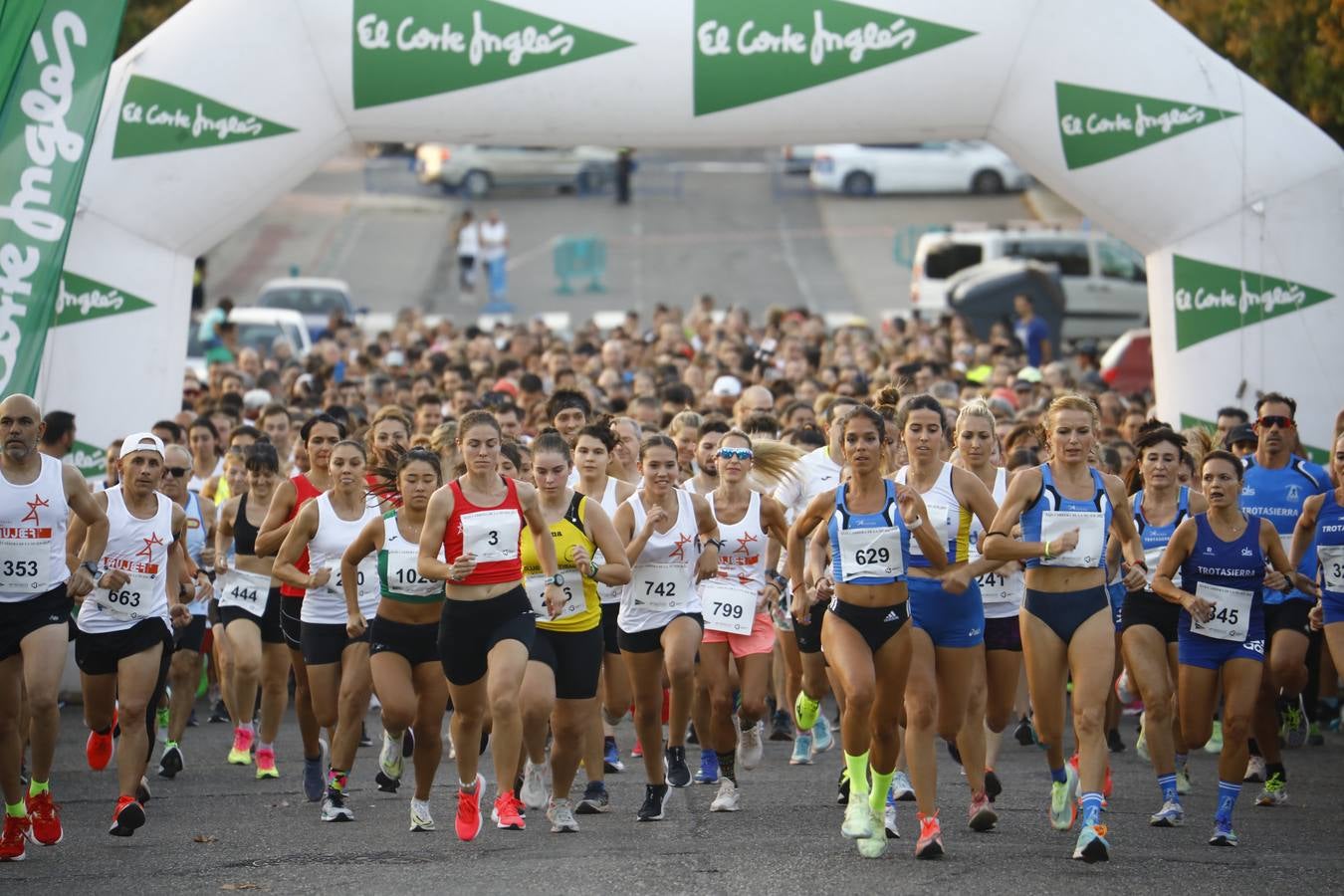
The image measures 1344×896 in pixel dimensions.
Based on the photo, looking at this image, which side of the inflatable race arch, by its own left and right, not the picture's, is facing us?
front

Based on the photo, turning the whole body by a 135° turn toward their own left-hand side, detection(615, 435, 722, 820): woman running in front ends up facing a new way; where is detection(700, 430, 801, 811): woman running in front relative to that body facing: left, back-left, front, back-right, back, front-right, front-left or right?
front

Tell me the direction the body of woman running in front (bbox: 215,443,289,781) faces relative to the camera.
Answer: toward the camera

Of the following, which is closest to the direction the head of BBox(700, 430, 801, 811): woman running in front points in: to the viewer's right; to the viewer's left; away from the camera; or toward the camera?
toward the camera

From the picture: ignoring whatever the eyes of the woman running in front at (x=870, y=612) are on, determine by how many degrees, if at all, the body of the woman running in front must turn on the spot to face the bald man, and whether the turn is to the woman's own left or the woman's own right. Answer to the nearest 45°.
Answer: approximately 90° to the woman's own right

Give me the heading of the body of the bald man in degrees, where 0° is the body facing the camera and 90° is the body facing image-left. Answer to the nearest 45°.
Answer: approximately 0°

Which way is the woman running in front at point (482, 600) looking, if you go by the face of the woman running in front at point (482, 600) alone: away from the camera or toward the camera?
toward the camera

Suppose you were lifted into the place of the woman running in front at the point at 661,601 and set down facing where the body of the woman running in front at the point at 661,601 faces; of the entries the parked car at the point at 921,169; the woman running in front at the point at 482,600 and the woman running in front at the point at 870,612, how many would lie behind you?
1

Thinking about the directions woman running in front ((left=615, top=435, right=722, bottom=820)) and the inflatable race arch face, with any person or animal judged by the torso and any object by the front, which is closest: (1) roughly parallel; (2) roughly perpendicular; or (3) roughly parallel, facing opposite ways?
roughly parallel

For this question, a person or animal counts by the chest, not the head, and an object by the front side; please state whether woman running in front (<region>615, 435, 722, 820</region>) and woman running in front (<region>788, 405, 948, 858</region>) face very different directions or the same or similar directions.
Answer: same or similar directions

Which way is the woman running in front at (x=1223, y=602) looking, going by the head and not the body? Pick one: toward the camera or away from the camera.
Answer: toward the camera

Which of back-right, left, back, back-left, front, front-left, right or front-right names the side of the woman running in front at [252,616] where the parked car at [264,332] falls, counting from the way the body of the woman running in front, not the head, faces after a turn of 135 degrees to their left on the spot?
front-left

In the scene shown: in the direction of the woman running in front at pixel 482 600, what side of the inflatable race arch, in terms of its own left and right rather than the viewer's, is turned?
front
